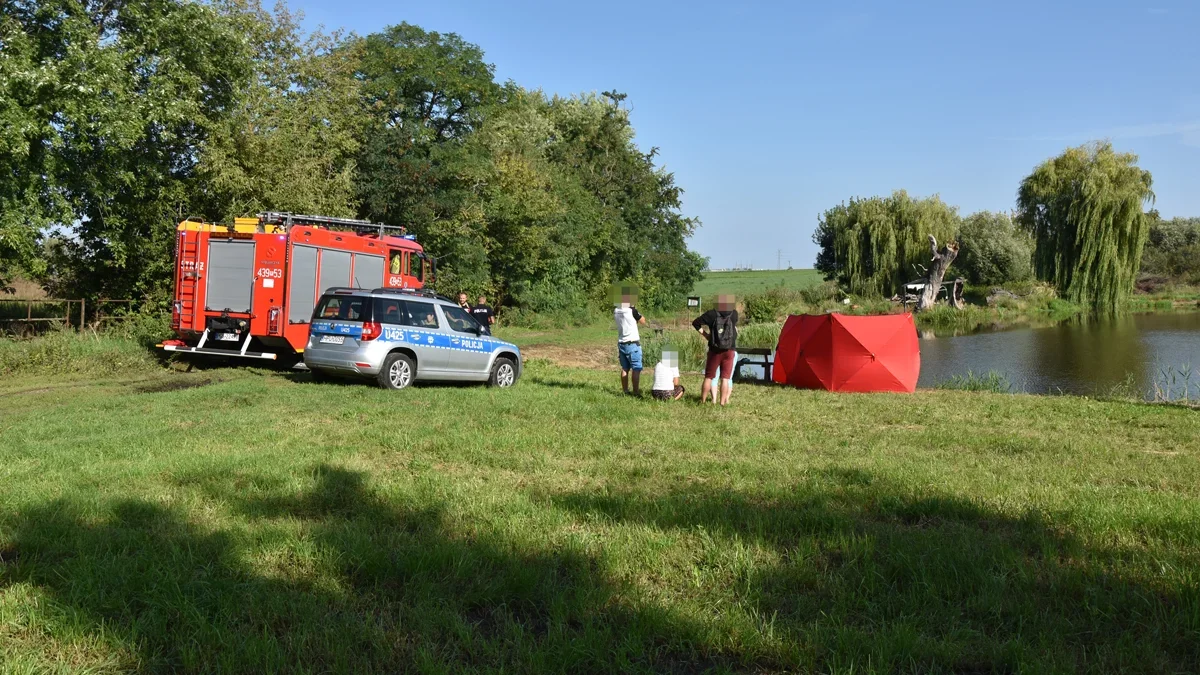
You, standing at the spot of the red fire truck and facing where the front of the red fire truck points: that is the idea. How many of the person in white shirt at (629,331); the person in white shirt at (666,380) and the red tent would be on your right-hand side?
3

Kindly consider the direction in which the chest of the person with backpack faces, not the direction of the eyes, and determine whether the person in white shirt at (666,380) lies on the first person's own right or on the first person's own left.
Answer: on the first person's own left

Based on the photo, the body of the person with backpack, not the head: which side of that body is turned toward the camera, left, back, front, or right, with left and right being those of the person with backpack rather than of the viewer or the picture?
back

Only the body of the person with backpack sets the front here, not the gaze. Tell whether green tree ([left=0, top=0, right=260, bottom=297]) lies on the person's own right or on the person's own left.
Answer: on the person's own left

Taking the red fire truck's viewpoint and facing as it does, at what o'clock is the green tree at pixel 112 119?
The green tree is roughly at 9 o'clock from the red fire truck.

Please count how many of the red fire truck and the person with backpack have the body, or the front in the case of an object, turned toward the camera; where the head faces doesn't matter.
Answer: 0

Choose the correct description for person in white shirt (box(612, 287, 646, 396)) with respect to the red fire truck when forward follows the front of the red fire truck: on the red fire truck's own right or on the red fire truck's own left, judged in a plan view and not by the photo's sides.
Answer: on the red fire truck's own right

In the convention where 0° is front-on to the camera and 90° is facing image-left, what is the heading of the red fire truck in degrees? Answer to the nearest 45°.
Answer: approximately 225°
